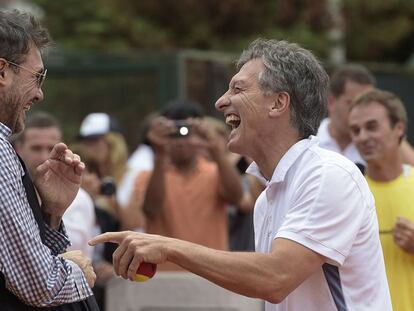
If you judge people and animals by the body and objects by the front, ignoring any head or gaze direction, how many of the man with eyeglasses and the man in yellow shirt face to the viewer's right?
1

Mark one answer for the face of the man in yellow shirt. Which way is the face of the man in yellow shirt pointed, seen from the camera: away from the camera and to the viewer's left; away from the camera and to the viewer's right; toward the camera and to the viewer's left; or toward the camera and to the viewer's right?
toward the camera and to the viewer's left

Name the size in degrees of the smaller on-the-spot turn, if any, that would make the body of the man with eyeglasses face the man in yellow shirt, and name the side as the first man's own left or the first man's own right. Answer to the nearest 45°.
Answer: approximately 45° to the first man's own left

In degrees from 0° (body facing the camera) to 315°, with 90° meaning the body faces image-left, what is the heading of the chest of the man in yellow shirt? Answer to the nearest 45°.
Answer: approximately 45°

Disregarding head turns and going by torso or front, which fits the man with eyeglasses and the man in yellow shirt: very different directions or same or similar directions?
very different directions

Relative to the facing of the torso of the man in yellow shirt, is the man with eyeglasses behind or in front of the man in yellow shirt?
in front

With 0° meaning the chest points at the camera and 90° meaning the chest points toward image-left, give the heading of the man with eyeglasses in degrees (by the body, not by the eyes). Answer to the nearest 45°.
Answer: approximately 270°
